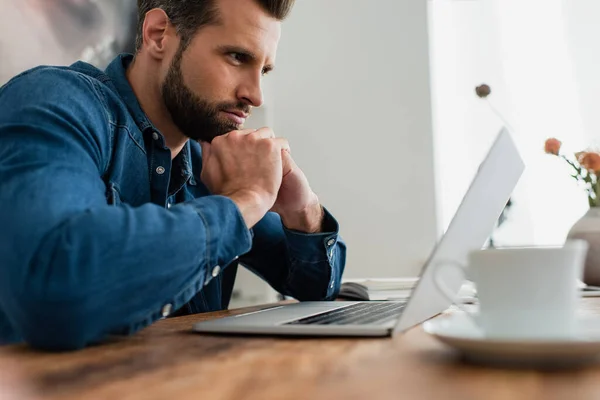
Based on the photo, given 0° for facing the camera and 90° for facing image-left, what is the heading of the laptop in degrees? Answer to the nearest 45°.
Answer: approximately 135°

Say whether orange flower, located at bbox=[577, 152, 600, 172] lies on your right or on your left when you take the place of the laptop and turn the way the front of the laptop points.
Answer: on your right

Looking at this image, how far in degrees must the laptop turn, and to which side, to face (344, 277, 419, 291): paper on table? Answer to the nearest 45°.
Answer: approximately 45° to its right

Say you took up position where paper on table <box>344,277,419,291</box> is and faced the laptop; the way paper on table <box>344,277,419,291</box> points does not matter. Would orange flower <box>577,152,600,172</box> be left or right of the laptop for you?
left

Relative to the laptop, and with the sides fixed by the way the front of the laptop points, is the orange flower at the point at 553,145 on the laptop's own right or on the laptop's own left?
on the laptop's own right

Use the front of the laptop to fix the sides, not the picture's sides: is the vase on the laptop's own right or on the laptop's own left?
on the laptop's own right
